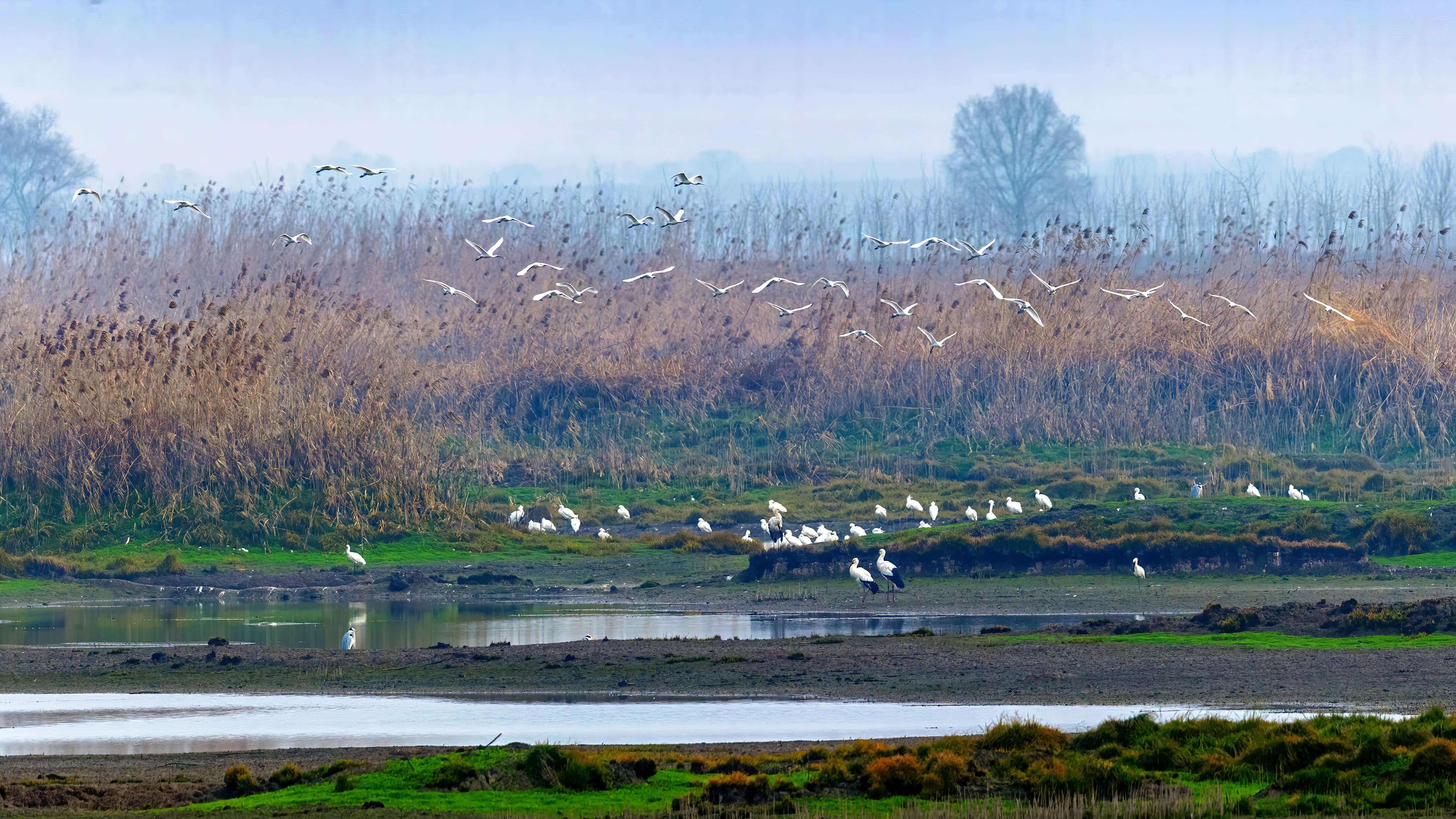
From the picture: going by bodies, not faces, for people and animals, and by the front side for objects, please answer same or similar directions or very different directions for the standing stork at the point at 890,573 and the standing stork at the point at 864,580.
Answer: same or similar directions
